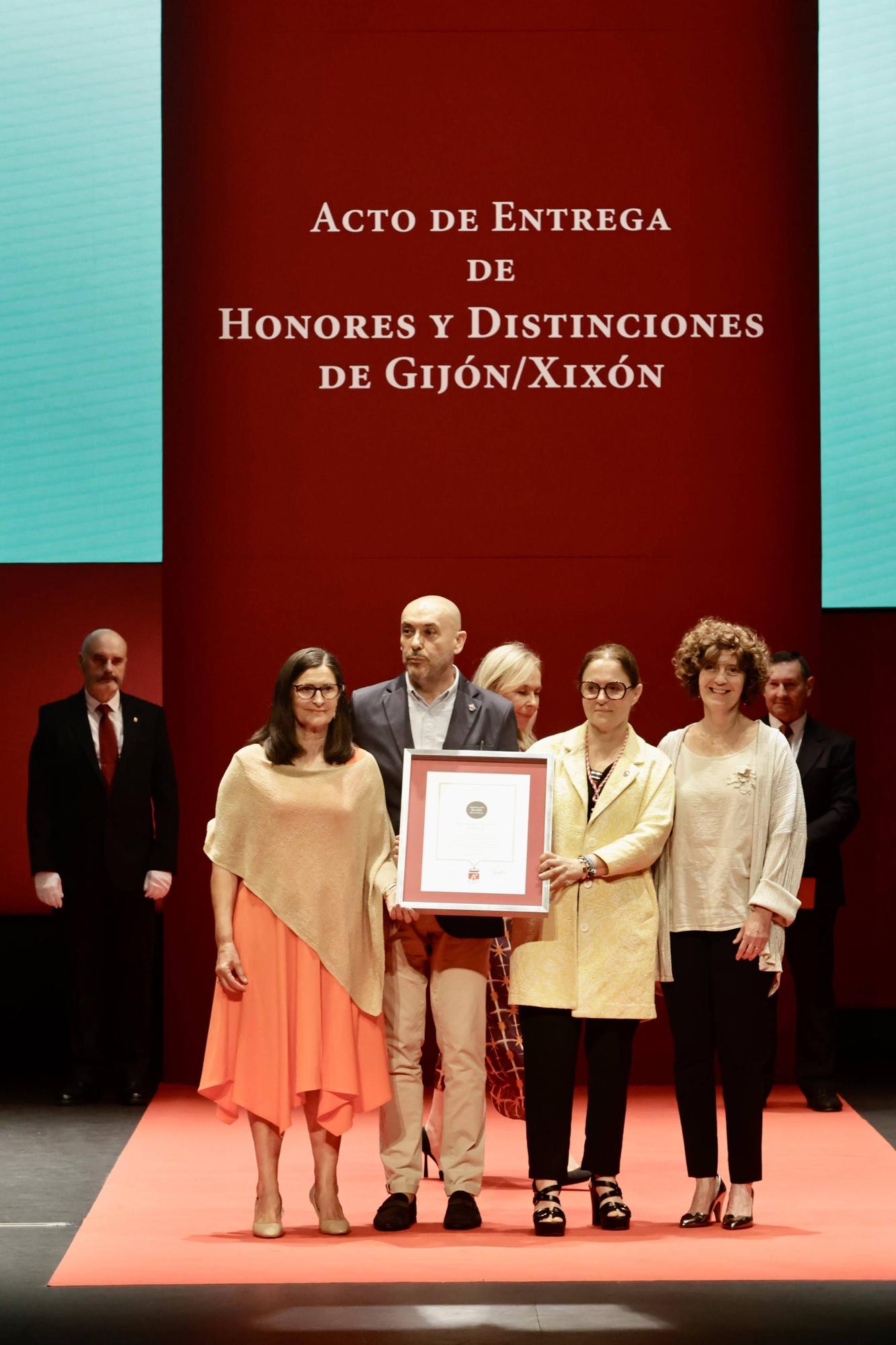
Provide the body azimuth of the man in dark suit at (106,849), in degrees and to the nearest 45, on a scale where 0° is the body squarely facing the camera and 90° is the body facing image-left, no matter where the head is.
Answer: approximately 0°

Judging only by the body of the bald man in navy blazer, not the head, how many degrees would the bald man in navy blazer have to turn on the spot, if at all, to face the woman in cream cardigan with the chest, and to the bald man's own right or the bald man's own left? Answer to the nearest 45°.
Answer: approximately 90° to the bald man's own left

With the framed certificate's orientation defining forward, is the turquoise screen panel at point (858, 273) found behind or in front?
behind
